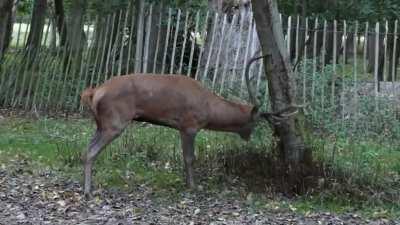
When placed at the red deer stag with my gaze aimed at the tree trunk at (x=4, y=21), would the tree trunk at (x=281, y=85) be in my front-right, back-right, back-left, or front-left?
back-right

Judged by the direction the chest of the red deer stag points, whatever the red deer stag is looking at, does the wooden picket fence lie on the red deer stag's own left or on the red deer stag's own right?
on the red deer stag's own left

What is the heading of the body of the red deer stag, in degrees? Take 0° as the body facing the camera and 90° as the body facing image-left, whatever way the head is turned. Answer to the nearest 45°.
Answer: approximately 270°

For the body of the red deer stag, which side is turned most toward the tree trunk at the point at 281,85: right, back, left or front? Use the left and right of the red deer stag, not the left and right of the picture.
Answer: front

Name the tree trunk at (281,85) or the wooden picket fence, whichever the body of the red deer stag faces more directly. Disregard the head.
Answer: the tree trunk

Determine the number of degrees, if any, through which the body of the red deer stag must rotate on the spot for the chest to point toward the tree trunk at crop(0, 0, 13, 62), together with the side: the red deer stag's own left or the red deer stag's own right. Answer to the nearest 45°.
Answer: approximately 135° to the red deer stag's own left
